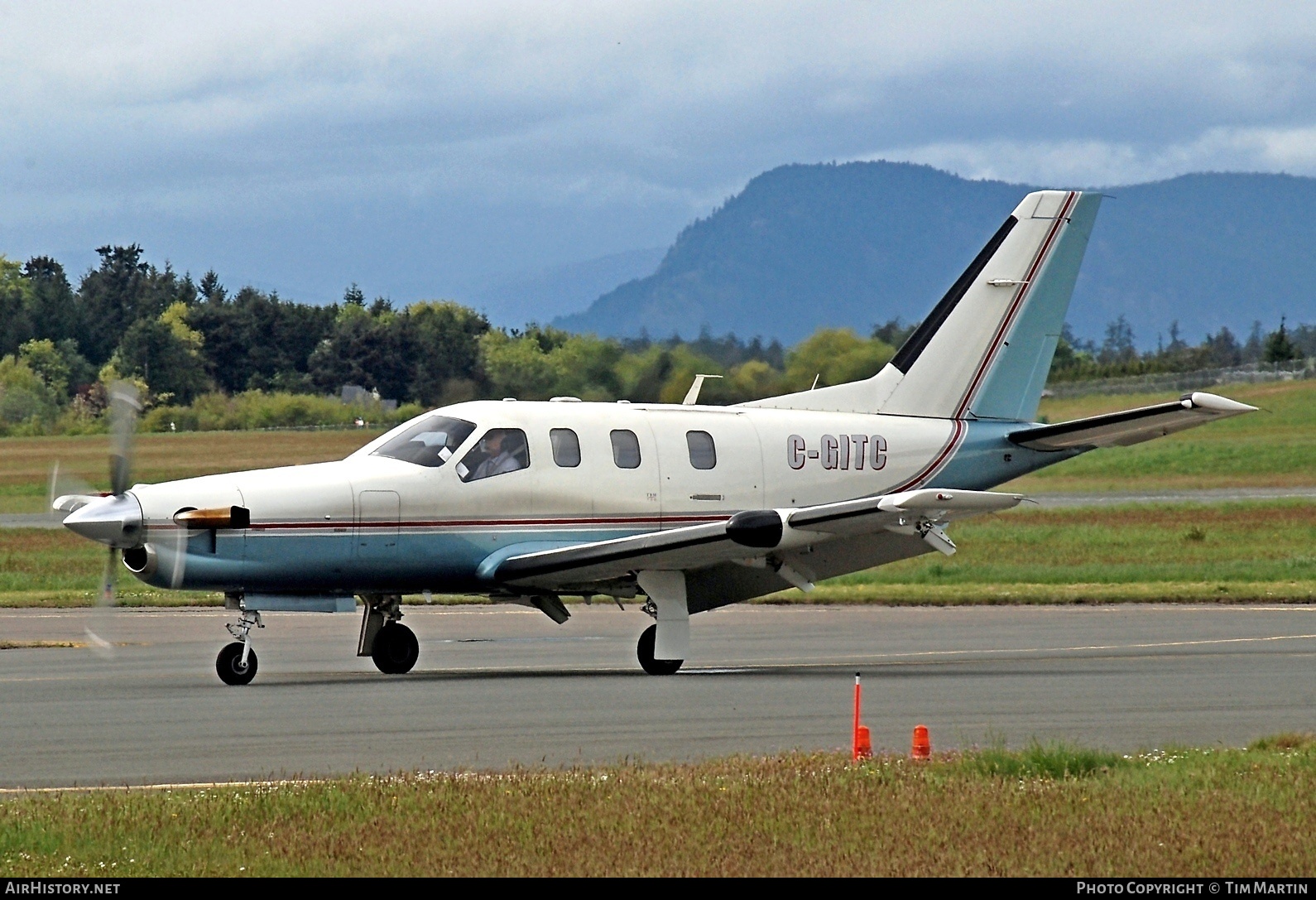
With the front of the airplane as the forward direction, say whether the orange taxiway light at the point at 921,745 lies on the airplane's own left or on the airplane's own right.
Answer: on the airplane's own left

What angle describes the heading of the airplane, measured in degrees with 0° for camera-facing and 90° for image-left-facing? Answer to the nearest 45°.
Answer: approximately 45°
